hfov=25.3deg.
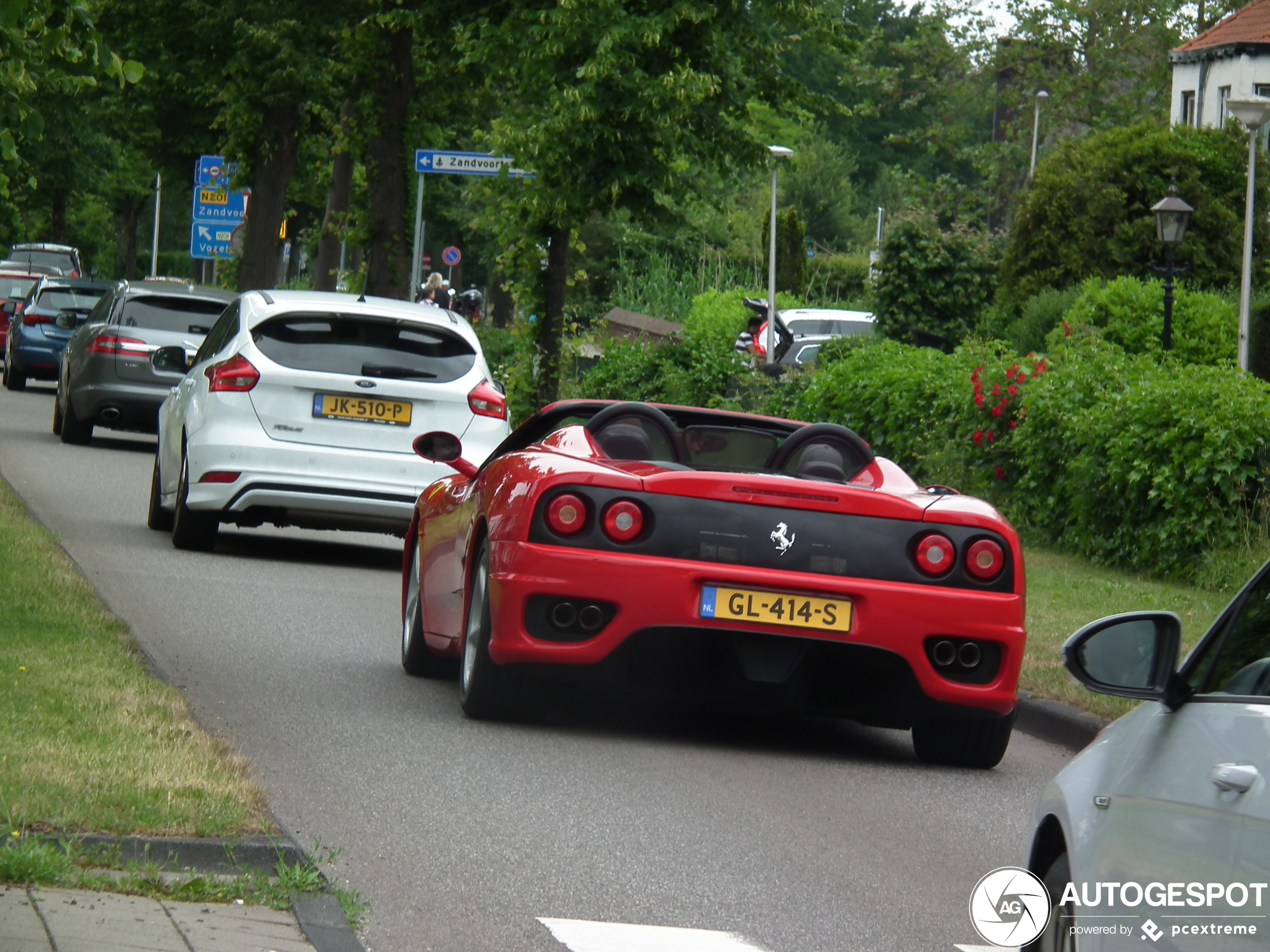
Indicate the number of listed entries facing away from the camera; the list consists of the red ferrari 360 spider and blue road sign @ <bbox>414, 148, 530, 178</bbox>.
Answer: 1

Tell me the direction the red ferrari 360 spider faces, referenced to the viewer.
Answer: facing away from the viewer

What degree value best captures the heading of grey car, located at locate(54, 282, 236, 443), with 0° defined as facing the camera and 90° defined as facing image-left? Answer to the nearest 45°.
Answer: approximately 180°

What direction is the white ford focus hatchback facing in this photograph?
away from the camera

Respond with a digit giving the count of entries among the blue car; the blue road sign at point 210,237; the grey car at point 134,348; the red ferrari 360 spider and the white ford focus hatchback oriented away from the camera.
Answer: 4

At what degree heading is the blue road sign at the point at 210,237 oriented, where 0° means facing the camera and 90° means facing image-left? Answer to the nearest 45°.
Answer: approximately 0°

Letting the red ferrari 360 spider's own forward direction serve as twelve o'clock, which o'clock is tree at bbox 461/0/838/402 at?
The tree is roughly at 12 o'clock from the red ferrari 360 spider.

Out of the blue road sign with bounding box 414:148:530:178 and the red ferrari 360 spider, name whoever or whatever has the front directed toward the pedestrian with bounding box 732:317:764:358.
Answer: the red ferrari 360 spider

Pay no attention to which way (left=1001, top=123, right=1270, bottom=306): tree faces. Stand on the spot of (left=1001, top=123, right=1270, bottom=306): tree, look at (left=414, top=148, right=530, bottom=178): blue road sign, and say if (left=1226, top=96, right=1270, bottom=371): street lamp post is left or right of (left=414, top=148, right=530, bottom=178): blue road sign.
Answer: left

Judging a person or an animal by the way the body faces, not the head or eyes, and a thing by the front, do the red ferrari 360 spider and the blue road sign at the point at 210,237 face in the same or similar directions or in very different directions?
very different directions

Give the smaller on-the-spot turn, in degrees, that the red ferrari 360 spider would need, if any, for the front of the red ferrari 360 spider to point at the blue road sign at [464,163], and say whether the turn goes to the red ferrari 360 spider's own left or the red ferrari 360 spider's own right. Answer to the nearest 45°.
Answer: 0° — it already faces it

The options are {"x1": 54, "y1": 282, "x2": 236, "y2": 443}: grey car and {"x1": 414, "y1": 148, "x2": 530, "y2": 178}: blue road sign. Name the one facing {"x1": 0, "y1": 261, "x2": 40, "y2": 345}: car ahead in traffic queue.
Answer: the grey car

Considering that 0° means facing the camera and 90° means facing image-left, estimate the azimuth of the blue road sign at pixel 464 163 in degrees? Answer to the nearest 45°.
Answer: approximately 0°
